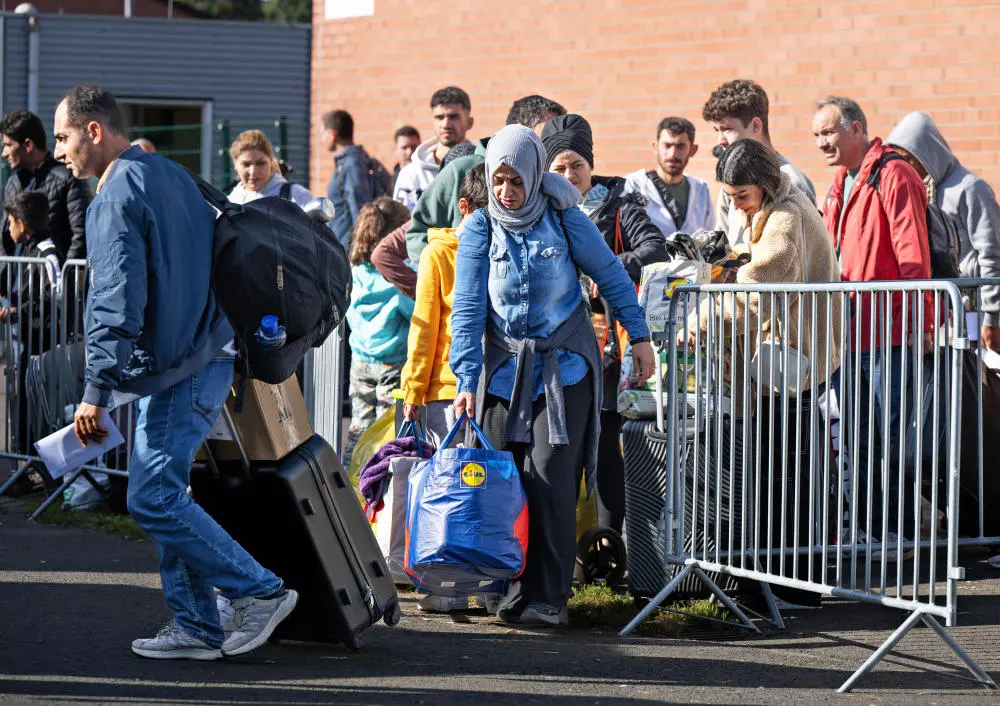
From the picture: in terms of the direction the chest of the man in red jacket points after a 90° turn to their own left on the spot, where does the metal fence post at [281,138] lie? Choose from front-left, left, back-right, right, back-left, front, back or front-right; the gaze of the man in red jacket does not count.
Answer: back

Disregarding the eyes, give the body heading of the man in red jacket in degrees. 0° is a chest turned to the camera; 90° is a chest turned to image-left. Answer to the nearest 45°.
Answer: approximately 45°

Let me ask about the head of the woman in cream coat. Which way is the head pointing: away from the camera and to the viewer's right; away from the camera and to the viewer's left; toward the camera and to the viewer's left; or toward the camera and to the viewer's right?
toward the camera and to the viewer's left

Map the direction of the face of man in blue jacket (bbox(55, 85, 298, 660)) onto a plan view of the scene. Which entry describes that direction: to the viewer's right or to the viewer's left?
to the viewer's left

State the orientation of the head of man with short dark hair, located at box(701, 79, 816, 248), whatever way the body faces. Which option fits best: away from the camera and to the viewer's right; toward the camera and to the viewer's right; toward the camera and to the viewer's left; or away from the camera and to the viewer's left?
toward the camera and to the viewer's left

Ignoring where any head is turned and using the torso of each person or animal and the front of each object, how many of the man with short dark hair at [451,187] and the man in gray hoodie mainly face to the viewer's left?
1

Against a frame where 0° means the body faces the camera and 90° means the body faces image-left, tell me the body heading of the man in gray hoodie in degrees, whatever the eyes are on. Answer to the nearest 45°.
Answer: approximately 90°

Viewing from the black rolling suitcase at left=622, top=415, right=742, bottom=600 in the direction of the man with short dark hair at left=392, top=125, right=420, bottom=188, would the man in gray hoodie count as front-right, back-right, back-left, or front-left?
front-right
